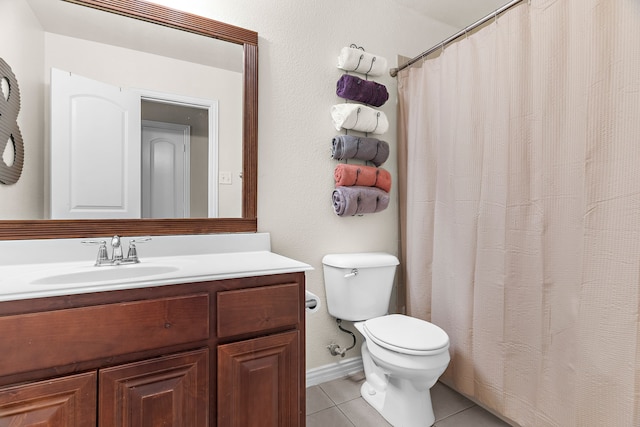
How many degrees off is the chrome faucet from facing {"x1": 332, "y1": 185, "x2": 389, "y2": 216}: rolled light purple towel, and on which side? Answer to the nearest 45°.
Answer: approximately 90° to its left

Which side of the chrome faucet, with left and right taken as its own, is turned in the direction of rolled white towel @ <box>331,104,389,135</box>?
left

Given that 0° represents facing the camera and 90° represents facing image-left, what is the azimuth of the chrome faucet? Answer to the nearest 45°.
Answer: approximately 0°

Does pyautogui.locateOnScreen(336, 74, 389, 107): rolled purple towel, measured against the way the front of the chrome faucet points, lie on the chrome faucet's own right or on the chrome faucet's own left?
on the chrome faucet's own left

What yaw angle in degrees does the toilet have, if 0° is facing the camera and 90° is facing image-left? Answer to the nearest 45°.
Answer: approximately 315°
